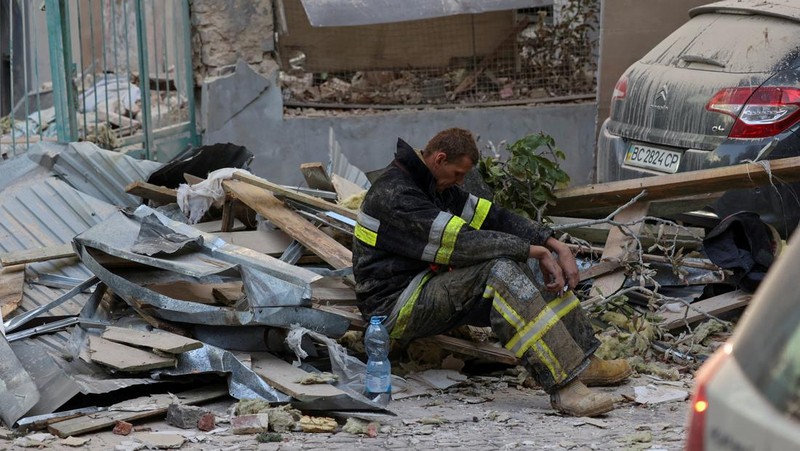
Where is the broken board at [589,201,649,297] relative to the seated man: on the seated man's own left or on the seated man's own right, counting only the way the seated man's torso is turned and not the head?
on the seated man's own left

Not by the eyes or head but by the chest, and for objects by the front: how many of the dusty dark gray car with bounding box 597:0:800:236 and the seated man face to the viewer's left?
0

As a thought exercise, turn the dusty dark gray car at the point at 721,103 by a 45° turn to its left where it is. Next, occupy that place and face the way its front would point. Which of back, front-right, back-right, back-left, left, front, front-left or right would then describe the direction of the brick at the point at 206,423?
back-left

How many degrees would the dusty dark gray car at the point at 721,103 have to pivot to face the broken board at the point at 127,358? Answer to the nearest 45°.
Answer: approximately 180°

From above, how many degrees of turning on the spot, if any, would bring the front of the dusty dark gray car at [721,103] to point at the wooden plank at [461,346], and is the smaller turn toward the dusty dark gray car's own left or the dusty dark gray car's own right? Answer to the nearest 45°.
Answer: approximately 180°

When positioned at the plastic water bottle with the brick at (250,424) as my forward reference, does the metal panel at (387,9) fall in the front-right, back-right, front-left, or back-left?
back-right

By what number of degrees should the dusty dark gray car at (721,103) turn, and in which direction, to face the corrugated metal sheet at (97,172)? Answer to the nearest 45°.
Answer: approximately 135° to its left

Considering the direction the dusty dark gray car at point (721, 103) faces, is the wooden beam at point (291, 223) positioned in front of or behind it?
behind

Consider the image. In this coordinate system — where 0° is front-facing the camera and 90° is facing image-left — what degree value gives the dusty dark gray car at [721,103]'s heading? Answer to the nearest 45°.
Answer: approximately 225°

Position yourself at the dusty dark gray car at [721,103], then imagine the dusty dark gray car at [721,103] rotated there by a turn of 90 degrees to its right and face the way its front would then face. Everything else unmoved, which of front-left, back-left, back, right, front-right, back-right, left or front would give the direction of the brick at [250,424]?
right

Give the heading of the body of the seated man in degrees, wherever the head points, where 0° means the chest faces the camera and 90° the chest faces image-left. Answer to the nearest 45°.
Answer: approximately 270°

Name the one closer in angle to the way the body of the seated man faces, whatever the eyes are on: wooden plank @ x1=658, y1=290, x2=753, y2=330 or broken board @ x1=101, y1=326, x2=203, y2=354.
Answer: the wooden plank

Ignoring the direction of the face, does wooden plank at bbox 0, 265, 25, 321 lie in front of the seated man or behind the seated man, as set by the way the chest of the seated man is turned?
behind

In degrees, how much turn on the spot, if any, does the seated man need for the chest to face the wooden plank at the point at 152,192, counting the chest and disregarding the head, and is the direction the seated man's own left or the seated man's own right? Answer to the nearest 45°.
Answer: approximately 135° to the seated man's own left

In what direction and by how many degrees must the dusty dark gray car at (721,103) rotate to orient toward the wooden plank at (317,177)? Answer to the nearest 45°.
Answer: approximately 135° to its left
